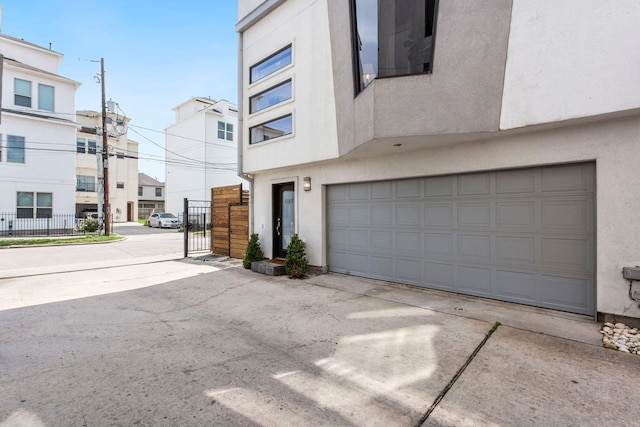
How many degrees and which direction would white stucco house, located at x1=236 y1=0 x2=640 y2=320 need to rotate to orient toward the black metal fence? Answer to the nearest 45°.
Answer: approximately 45° to its right

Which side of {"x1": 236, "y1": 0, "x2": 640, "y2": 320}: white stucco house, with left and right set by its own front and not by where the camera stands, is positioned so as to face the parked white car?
right

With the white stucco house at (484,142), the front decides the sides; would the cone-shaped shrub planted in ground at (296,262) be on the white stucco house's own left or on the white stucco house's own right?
on the white stucco house's own right

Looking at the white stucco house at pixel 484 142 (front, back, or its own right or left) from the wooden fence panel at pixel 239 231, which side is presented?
right

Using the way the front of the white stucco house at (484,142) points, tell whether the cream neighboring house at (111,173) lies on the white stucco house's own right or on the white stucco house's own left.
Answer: on the white stucco house's own right

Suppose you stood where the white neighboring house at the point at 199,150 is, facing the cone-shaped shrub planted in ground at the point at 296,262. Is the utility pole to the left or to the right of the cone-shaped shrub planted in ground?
right

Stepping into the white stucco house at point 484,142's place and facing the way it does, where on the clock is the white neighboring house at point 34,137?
The white neighboring house is roughly at 2 o'clock from the white stucco house.

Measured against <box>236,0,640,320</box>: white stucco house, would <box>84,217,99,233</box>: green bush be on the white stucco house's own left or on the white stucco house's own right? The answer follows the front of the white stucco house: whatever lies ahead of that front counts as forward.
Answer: on the white stucco house's own right

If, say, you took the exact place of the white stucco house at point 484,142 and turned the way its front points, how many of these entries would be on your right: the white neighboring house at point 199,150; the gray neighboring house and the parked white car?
3

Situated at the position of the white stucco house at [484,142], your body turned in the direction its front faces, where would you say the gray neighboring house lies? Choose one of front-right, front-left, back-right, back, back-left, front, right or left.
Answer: right
